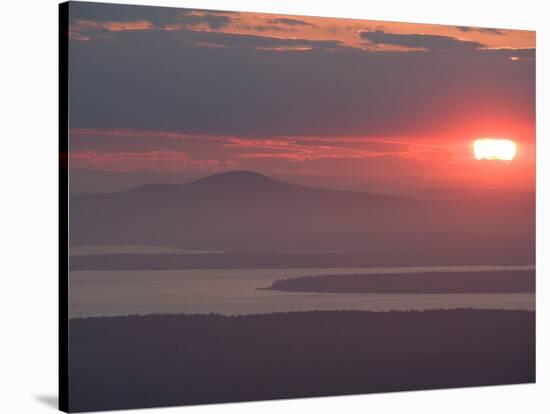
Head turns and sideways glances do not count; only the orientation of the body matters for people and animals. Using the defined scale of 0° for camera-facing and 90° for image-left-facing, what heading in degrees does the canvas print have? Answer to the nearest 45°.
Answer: approximately 315°
